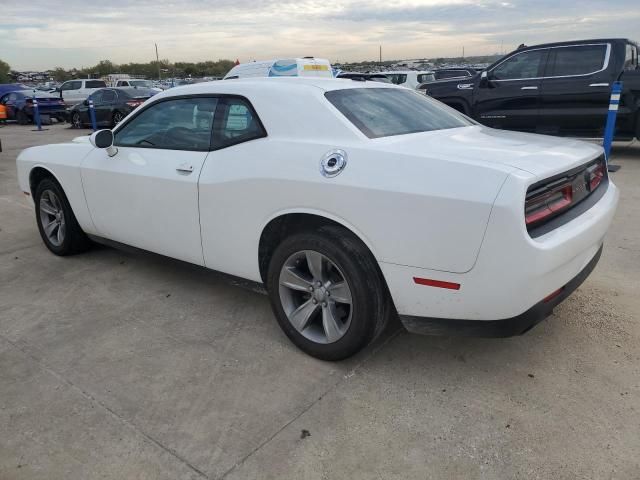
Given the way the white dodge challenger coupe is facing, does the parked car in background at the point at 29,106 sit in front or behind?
in front

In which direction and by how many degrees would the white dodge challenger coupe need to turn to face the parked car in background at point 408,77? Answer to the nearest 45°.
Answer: approximately 45° to its right

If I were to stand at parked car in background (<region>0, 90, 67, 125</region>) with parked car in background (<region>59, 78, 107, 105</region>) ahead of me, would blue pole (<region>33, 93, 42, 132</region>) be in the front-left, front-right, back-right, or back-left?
back-right

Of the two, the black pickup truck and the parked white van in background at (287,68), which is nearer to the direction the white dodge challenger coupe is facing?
the parked white van in background

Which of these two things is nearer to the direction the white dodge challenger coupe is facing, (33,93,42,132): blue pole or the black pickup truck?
the blue pole

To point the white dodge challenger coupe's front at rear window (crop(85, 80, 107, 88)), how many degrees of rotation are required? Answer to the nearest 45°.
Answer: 0° — it already faces it

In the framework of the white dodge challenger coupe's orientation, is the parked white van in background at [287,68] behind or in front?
in front

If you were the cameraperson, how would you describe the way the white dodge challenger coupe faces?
facing away from the viewer and to the left of the viewer

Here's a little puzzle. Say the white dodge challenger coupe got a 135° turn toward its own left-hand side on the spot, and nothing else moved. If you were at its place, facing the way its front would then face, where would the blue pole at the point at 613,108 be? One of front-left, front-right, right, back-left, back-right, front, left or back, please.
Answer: back-left

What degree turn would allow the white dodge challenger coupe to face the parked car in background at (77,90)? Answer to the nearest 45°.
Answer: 0° — it already faces it
